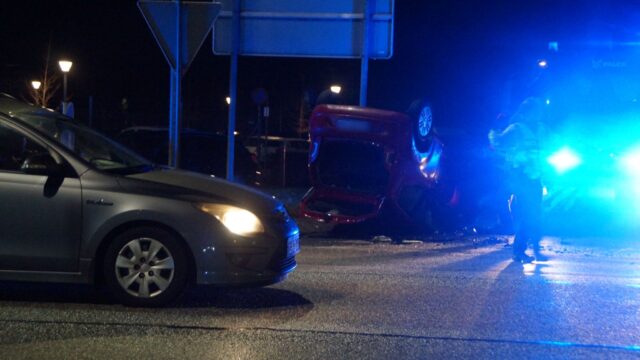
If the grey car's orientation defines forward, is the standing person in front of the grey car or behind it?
in front

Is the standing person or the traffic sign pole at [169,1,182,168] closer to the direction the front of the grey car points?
the standing person

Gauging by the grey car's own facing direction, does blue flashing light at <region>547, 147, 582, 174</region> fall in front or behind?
in front

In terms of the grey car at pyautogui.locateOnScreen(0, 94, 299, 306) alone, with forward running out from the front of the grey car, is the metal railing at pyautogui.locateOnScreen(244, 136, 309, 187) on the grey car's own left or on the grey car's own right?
on the grey car's own left

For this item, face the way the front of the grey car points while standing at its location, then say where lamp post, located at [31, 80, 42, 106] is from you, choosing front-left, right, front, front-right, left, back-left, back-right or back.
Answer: left

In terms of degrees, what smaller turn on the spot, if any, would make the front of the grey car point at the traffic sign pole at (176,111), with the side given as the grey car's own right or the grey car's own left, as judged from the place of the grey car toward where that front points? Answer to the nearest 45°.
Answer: approximately 90° to the grey car's own left

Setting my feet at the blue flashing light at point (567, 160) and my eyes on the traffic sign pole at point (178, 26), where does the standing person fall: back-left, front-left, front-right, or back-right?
front-left

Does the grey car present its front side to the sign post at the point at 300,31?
no

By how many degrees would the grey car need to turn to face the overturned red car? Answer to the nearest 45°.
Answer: approximately 45° to its left

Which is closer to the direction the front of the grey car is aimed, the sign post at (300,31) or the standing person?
the standing person

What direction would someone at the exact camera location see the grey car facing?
facing to the right of the viewer

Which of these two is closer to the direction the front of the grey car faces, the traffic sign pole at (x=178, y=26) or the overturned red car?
the overturned red car

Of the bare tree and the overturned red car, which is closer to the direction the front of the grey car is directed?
the overturned red car

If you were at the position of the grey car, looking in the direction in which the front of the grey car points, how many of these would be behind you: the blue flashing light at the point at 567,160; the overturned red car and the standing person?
0
